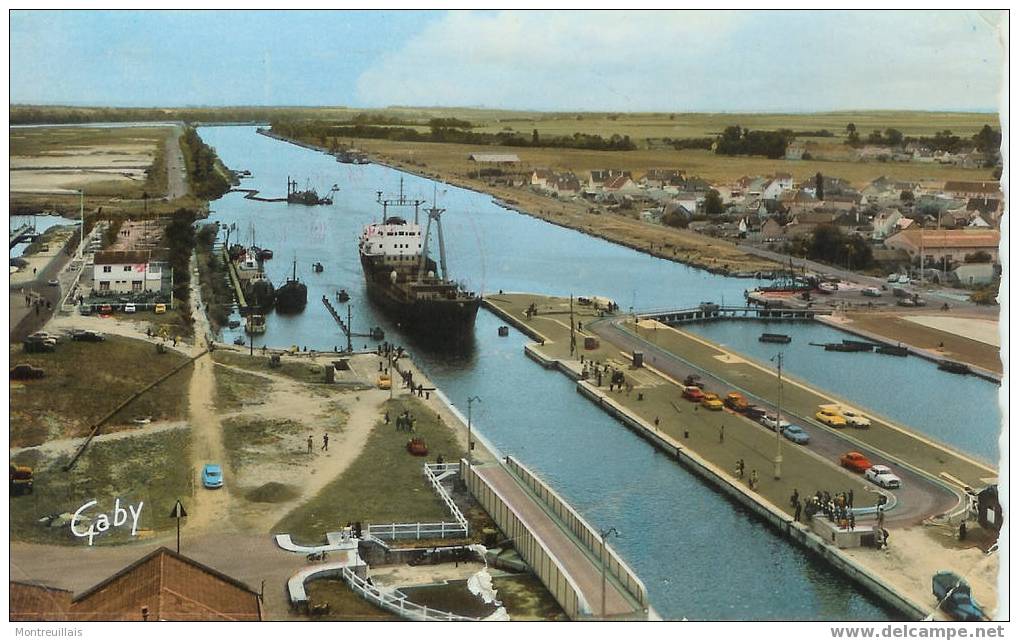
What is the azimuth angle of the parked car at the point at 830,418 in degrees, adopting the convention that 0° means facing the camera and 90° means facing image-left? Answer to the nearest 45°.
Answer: approximately 315°

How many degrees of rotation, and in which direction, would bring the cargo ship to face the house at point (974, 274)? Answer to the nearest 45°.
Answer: approximately 45° to its left

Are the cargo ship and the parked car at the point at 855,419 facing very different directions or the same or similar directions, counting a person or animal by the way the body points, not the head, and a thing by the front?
same or similar directions

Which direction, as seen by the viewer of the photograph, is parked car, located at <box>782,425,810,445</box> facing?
facing the viewer and to the right of the viewer

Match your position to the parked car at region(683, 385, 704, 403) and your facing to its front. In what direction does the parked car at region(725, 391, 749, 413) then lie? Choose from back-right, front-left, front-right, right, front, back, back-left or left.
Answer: front

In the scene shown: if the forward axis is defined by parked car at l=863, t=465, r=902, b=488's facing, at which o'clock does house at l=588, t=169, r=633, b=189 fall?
The house is roughly at 7 o'clock from the parked car.

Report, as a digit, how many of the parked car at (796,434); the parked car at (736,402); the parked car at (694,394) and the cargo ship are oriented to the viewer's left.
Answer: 0

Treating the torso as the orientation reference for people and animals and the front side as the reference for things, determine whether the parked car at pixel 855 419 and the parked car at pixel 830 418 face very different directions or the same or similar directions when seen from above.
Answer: same or similar directions

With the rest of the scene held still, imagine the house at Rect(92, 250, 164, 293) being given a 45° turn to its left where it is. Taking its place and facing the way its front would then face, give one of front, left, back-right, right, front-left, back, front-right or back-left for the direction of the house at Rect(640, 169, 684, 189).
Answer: left

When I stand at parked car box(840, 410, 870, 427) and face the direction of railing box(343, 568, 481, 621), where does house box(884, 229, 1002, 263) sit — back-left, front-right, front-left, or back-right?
back-right

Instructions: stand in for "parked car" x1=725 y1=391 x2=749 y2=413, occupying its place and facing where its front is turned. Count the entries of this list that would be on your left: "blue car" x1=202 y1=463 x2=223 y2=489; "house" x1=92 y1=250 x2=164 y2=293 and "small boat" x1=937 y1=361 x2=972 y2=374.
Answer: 1

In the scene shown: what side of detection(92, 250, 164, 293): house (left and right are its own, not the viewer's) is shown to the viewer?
front
